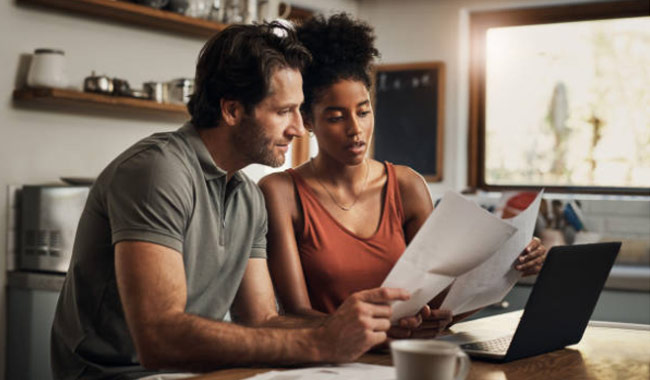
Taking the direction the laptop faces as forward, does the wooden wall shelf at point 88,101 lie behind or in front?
in front

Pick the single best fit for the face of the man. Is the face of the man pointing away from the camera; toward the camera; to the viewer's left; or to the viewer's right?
to the viewer's right

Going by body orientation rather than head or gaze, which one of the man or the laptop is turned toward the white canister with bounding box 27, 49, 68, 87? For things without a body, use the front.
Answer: the laptop

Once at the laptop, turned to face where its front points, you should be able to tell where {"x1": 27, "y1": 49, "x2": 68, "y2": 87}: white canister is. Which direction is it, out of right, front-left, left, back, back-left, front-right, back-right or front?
front

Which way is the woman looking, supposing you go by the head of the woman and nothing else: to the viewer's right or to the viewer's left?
to the viewer's right

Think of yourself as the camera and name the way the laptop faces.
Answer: facing away from the viewer and to the left of the viewer

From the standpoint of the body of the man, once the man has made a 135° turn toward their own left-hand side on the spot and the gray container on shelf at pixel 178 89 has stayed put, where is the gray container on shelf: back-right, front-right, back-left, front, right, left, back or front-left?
front

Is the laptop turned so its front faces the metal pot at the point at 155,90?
yes

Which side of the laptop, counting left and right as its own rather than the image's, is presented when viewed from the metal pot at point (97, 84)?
front

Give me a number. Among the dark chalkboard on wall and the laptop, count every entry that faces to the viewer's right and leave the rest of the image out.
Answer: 0

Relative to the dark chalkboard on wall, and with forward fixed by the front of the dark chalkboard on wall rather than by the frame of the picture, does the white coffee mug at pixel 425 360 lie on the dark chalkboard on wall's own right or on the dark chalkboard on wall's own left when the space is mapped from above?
on the dark chalkboard on wall's own left

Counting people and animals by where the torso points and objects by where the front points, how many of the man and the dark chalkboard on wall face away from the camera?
0

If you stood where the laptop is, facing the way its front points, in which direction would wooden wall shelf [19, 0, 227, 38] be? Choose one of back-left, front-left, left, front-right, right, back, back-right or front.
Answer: front

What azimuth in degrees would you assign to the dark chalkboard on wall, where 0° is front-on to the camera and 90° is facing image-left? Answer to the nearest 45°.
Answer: approximately 45°
